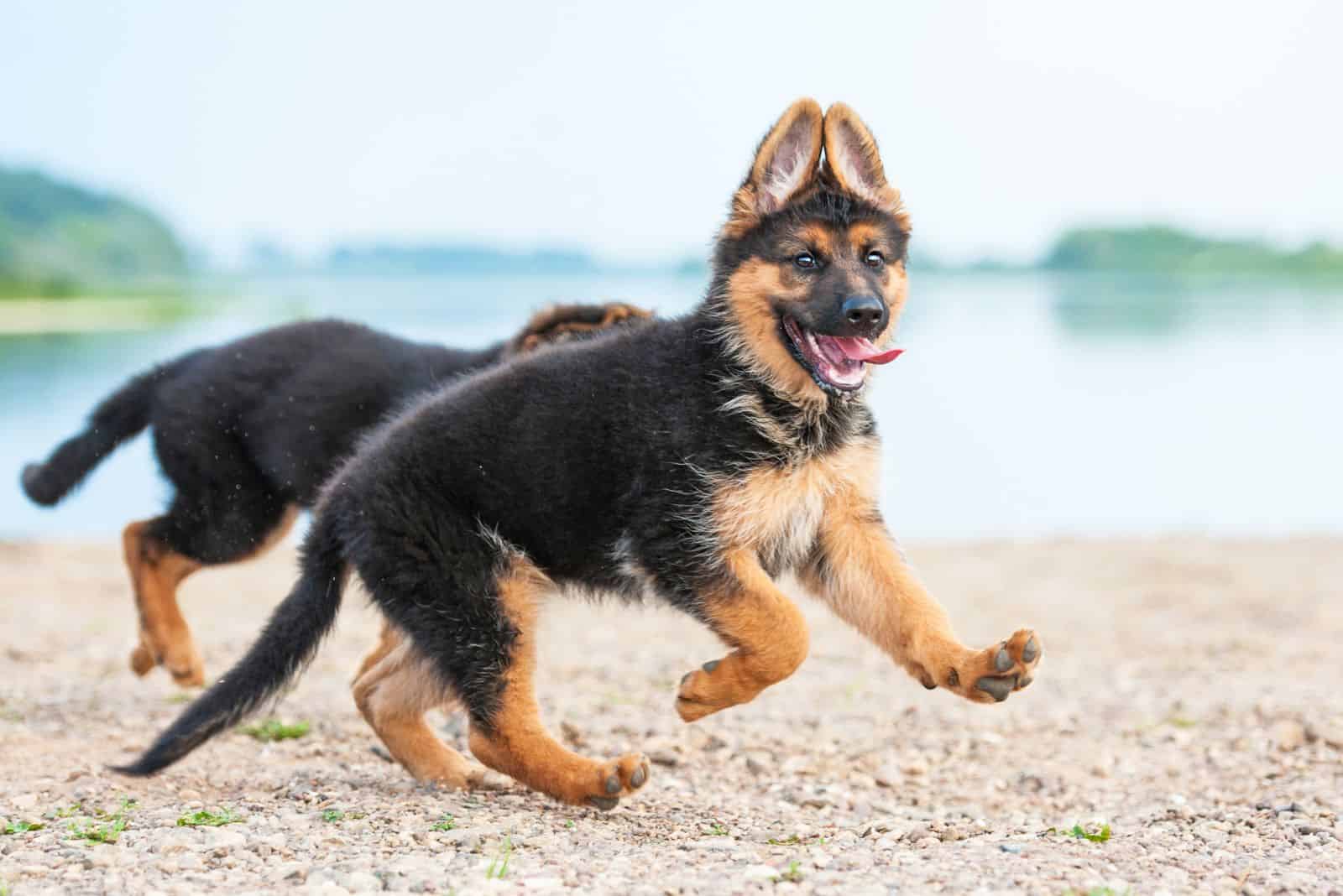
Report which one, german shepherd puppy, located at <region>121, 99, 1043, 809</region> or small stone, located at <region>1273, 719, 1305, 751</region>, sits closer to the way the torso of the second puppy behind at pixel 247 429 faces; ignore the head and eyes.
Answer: the small stone

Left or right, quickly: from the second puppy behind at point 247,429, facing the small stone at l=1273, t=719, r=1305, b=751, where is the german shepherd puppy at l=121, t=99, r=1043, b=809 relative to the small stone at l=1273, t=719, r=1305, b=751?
right

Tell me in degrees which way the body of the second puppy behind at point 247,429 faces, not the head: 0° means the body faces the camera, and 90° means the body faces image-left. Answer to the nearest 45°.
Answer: approximately 270°

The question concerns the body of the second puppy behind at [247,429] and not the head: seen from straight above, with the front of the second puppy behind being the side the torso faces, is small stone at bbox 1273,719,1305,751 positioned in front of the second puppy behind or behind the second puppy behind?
in front

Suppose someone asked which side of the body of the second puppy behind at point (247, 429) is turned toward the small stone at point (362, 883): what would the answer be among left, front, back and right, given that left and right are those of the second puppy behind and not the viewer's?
right

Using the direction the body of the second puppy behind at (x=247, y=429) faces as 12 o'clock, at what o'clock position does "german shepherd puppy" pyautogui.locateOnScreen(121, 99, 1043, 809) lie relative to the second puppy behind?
The german shepherd puppy is roughly at 2 o'clock from the second puppy behind.

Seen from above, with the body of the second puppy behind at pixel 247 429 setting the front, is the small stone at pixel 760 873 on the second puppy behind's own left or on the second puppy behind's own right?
on the second puppy behind's own right
